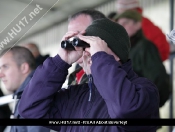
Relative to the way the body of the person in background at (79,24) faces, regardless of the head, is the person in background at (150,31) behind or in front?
behind

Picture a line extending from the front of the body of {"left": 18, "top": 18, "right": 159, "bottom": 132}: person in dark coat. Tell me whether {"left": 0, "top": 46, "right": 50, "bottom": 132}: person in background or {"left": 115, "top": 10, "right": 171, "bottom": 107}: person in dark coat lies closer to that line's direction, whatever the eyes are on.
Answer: the person in background

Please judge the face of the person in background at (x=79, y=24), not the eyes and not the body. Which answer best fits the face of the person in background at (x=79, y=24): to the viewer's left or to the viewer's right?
to the viewer's left

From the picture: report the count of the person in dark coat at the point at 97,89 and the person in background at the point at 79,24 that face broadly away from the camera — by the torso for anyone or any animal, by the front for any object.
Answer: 0

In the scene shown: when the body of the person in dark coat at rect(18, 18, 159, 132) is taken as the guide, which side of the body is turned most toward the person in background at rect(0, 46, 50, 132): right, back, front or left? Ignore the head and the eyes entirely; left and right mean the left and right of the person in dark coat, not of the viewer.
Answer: right

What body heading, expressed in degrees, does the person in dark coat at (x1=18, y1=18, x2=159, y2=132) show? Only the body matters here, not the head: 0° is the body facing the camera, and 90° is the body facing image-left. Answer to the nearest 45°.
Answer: approximately 45°

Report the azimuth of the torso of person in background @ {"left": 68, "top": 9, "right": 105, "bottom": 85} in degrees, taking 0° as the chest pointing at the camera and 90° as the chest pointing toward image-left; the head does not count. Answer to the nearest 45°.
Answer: approximately 45°
